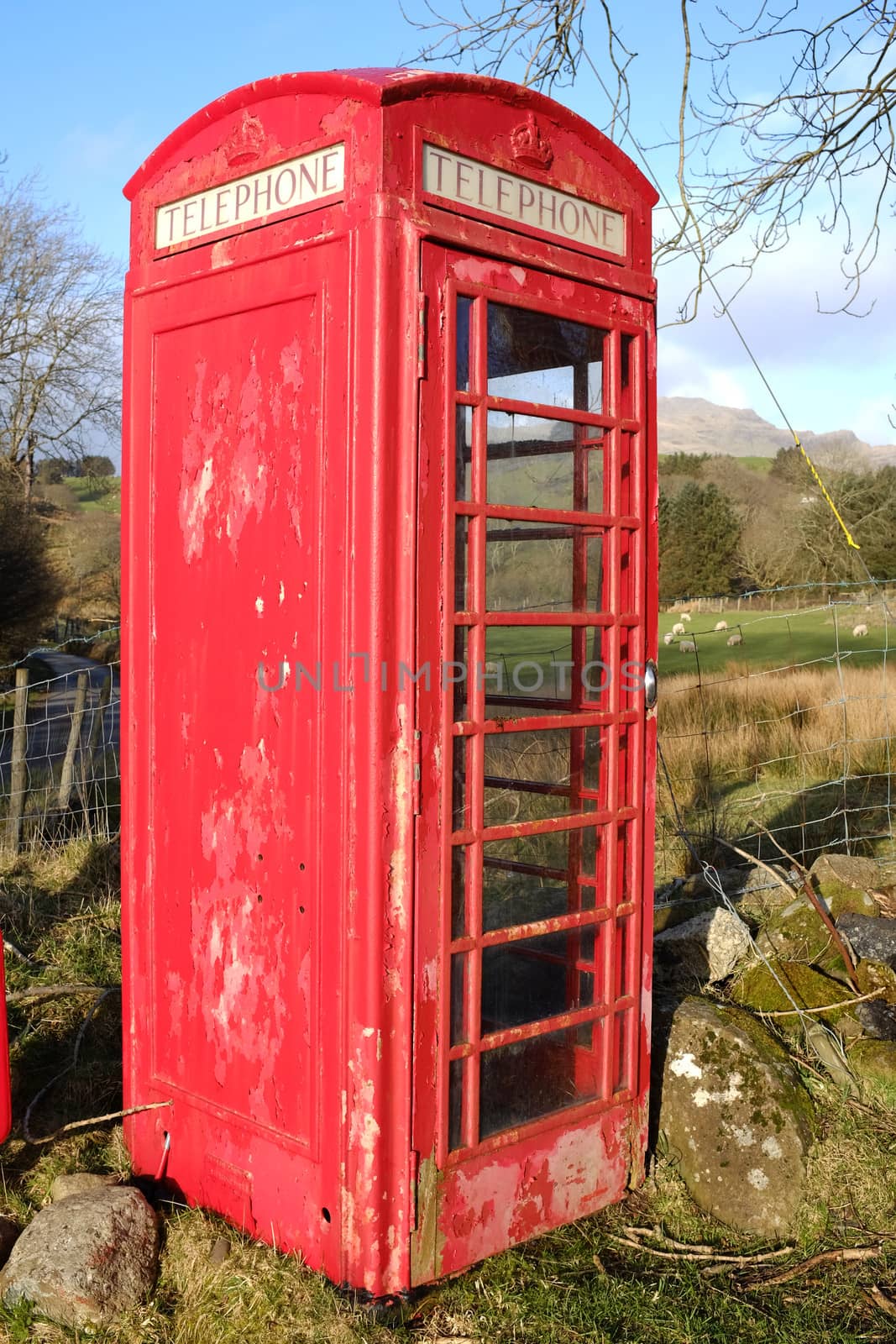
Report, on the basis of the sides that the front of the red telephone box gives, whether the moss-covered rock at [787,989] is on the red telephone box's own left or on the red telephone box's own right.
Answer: on the red telephone box's own left

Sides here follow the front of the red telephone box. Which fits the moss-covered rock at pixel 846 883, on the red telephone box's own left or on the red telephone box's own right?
on the red telephone box's own left

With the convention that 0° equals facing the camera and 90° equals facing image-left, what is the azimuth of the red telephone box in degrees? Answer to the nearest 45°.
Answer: approximately 315°

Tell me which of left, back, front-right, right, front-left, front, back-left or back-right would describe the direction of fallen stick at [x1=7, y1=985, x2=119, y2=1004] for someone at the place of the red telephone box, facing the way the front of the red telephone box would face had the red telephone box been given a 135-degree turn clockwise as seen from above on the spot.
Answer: front-right

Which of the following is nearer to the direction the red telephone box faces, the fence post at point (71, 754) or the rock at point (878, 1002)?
the rock

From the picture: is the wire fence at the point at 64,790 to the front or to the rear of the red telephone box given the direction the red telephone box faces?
to the rear

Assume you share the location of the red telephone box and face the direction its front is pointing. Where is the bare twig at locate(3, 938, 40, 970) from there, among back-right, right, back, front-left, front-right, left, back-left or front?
back

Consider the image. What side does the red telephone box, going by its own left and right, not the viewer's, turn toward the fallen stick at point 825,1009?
left

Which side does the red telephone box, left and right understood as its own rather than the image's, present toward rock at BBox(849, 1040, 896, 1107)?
left

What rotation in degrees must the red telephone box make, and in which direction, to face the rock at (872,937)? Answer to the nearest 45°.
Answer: approximately 90° to its left

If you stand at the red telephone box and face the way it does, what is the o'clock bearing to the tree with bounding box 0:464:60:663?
The tree is roughly at 7 o'clock from the red telephone box.

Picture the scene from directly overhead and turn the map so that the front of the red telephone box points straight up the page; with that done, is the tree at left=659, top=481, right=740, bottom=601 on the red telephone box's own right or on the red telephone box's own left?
on the red telephone box's own left

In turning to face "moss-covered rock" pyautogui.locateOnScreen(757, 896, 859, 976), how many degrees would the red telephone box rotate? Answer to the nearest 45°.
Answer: approximately 90° to its left
